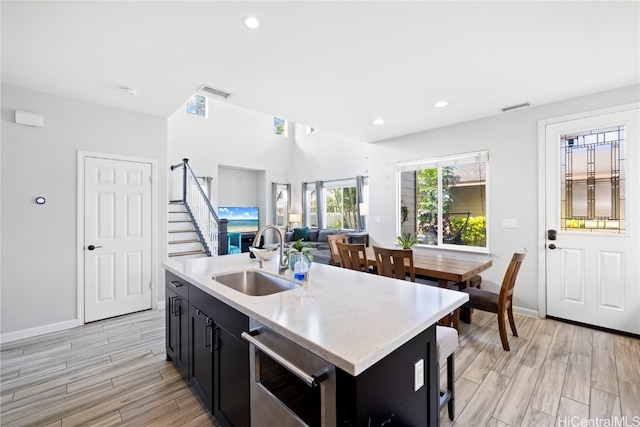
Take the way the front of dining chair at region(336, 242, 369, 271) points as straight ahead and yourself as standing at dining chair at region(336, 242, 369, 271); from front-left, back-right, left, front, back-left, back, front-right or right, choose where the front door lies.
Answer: front-right

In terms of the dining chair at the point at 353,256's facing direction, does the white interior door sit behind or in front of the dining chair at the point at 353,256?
behind

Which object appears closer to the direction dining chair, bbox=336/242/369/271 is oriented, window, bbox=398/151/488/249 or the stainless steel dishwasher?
the window

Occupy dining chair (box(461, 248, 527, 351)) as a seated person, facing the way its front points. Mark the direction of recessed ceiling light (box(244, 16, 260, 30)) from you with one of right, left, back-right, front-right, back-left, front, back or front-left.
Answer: front-left

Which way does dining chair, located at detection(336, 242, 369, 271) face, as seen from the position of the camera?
facing away from the viewer and to the right of the viewer

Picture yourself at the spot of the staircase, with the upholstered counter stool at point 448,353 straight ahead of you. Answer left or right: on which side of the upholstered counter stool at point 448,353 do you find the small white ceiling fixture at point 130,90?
right

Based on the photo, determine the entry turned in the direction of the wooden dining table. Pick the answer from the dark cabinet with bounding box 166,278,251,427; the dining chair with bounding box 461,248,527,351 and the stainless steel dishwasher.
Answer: the dining chair

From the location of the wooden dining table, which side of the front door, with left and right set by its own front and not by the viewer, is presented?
front

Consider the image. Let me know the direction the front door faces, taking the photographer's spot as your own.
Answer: facing the viewer and to the left of the viewer

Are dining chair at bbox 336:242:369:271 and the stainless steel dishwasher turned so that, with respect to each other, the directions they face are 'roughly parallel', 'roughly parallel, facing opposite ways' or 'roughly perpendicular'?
roughly parallel, facing opposite ways

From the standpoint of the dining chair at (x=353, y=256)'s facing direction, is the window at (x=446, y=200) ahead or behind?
ahead

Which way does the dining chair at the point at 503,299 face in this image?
to the viewer's left

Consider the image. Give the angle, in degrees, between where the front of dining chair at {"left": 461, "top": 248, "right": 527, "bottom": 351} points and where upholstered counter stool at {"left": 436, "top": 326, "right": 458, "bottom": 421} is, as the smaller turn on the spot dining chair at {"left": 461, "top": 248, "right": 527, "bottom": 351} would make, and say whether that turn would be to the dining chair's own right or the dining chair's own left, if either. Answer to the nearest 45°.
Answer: approximately 90° to the dining chair's own left

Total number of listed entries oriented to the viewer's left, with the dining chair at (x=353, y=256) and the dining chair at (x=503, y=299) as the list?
1

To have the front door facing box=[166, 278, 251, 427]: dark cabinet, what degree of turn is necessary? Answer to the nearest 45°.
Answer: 0° — it already faces it

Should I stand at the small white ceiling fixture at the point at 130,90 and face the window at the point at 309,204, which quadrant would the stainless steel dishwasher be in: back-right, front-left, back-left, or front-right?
back-right
